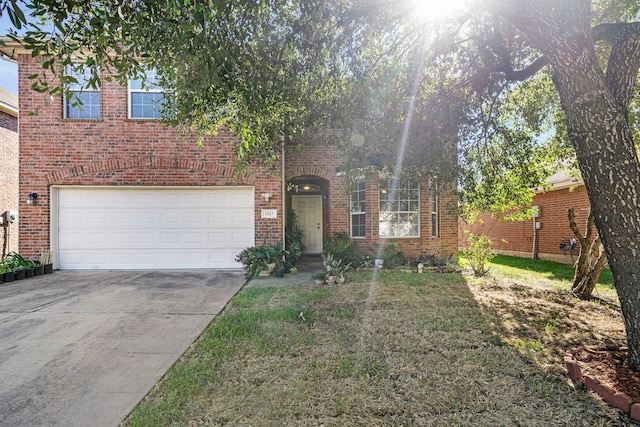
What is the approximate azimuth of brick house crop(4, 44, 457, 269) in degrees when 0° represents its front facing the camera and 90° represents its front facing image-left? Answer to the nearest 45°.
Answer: approximately 0°

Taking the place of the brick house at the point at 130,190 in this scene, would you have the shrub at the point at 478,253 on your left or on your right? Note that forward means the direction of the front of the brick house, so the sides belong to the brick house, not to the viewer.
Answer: on your left

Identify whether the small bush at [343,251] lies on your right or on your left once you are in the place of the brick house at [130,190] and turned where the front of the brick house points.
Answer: on your left

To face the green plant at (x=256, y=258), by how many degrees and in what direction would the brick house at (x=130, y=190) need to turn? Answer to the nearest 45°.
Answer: approximately 45° to its left

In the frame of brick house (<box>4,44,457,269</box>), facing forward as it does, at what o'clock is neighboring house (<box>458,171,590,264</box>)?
The neighboring house is roughly at 9 o'clock from the brick house.

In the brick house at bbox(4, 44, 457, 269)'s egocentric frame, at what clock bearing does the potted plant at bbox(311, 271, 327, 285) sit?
The potted plant is roughly at 10 o'clock from the brick house.

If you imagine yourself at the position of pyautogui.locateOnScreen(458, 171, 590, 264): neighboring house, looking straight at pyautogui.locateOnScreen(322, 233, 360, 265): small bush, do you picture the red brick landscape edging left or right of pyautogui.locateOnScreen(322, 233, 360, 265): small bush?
left

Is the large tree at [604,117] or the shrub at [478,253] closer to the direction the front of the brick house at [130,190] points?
the large tree
